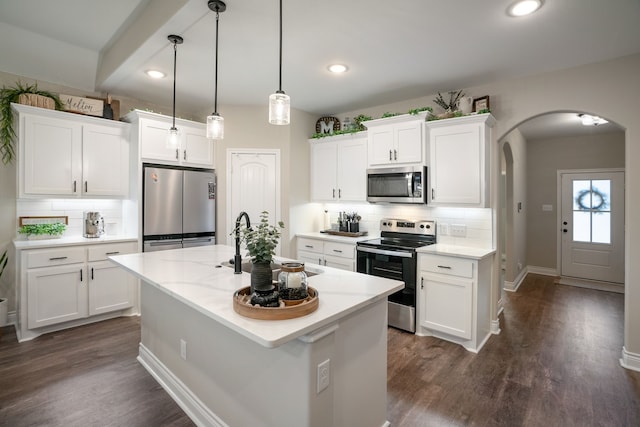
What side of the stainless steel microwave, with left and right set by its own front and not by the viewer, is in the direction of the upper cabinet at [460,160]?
left

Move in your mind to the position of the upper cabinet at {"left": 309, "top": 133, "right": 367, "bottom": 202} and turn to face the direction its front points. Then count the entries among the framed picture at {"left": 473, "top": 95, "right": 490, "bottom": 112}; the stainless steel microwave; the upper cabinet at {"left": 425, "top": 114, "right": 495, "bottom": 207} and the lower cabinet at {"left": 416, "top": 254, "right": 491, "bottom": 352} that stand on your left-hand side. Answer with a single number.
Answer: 4

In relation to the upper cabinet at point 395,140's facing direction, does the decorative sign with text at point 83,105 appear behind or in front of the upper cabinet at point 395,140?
in front

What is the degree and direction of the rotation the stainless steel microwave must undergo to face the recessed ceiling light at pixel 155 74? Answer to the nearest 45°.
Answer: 0° — it already faces it

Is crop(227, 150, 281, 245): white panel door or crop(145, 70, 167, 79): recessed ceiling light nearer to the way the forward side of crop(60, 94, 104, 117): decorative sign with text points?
the recessed ceiling light

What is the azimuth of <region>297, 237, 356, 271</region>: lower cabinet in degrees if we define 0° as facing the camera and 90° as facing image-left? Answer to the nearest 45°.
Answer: approximately 45°

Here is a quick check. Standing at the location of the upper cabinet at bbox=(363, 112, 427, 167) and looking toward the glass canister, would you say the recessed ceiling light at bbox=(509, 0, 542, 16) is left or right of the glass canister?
left

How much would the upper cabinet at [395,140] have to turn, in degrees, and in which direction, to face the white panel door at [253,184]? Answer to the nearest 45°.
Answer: approximately 45° to its right

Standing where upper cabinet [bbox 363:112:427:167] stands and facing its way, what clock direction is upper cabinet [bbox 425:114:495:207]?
upper cabinet [bbox 425:114:495:207] is roughly at 8 o'clock from upper cabinet [bbox 363:112:427:167].

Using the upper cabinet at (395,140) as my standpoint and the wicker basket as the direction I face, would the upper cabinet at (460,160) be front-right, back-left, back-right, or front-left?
back-left
